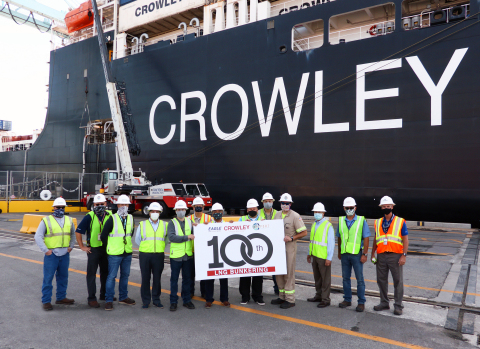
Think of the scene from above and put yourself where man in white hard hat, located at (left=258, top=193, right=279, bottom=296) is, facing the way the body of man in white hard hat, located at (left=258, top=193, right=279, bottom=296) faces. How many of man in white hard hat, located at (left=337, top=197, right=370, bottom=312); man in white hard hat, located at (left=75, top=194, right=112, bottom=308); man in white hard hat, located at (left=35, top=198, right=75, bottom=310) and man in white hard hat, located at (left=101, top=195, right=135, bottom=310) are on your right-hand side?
3

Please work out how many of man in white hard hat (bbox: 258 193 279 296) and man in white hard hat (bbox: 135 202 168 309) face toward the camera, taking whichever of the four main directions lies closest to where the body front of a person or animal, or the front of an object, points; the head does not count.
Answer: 2

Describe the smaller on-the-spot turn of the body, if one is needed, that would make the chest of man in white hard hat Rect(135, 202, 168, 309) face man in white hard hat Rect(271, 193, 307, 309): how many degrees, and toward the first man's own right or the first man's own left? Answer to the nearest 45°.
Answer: approximately 90° to the first man's own left

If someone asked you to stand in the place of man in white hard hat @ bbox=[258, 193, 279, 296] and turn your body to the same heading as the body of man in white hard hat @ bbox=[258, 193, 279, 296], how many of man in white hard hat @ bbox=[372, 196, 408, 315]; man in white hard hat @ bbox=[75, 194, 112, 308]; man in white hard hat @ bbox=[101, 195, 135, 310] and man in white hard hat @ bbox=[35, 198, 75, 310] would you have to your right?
3

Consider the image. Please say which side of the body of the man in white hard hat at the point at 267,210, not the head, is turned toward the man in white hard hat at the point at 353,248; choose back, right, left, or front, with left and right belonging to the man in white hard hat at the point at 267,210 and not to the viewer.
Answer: left

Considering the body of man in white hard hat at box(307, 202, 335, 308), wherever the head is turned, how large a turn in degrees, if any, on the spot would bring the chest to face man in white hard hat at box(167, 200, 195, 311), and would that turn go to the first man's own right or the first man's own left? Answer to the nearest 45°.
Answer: approximately 45° to the first man's own right

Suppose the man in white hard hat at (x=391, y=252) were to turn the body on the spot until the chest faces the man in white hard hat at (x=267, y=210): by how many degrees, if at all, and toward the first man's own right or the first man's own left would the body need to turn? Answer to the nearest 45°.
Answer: approximately 45° to the first man's own right

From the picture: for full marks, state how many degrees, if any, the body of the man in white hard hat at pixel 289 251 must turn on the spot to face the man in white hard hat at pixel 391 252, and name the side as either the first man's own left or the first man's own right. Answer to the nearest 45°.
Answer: approximately 135° to the first man's own left
